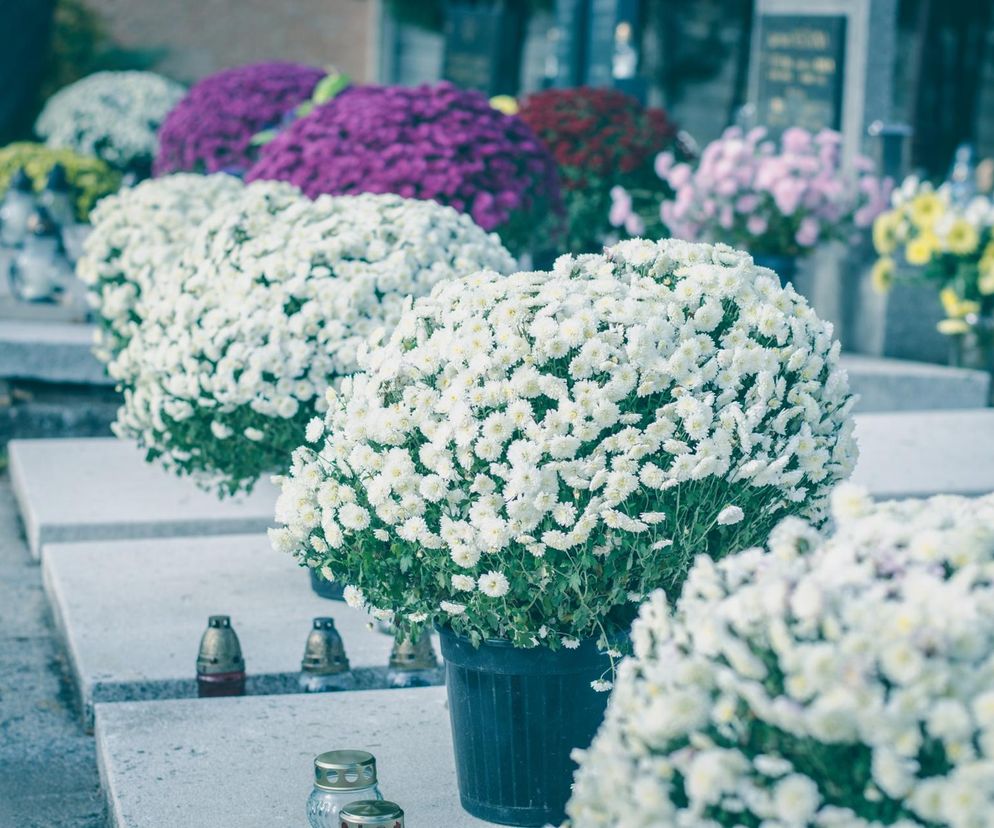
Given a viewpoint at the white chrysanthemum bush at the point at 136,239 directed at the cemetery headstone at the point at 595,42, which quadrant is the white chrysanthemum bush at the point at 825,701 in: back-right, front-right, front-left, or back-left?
back-right

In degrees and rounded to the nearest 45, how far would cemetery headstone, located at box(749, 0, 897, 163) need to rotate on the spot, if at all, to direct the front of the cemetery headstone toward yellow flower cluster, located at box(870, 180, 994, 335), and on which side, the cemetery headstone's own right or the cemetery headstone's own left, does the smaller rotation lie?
approximately 45° to the cemetery headstone's own left

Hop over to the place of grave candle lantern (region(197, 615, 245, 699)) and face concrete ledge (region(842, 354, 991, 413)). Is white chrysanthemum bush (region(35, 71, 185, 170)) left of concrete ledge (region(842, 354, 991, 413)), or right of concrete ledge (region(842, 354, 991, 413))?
left

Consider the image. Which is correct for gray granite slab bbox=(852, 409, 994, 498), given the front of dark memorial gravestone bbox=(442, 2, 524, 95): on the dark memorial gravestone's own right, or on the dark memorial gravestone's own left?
on the dark memorial gravestone's own left

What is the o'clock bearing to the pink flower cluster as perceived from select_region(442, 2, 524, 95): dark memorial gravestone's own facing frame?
The pink flower cluster is roughly at 10 o'clock from the dark memorial gravestone.

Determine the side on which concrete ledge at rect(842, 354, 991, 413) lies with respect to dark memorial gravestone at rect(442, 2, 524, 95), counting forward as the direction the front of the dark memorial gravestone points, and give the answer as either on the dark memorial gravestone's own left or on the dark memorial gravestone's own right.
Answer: on the dark memorial gravestone's own left

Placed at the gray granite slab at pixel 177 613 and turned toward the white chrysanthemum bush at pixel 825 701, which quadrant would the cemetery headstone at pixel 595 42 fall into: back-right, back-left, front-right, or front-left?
back-left

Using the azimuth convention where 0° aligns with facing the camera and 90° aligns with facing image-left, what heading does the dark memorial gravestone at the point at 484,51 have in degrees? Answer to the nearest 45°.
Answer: approximately 45°

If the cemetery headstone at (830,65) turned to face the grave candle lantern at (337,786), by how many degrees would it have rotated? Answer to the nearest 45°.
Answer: approximately 45° to its left

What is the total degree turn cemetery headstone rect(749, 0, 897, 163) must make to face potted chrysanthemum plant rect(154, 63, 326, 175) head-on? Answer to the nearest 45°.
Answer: approximately 45° to its right

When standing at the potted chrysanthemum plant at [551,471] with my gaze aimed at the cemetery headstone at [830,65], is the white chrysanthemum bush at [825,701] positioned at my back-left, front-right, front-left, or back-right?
back-right
